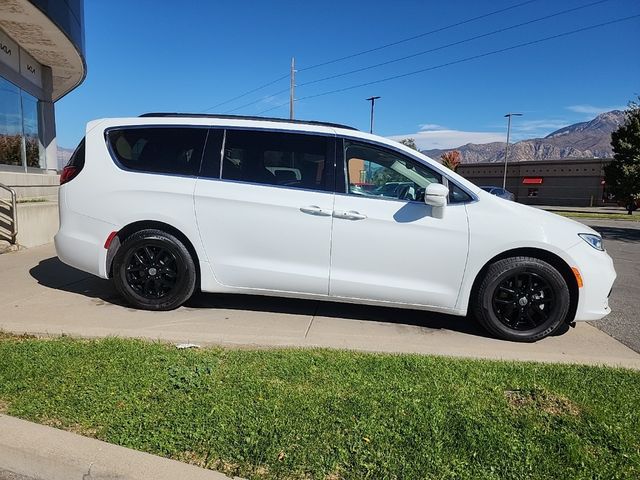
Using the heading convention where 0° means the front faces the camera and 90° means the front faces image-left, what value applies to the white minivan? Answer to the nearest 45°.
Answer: approximately 270°

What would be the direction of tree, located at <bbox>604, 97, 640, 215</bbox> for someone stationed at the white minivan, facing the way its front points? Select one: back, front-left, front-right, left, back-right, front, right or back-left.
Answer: front-left
